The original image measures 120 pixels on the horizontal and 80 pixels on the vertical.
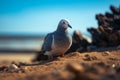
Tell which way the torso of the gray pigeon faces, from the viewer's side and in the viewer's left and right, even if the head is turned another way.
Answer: facing the viewer and to the right of the viewer

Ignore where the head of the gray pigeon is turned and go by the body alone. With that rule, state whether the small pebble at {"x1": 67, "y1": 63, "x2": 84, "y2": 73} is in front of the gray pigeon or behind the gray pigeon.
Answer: in front
